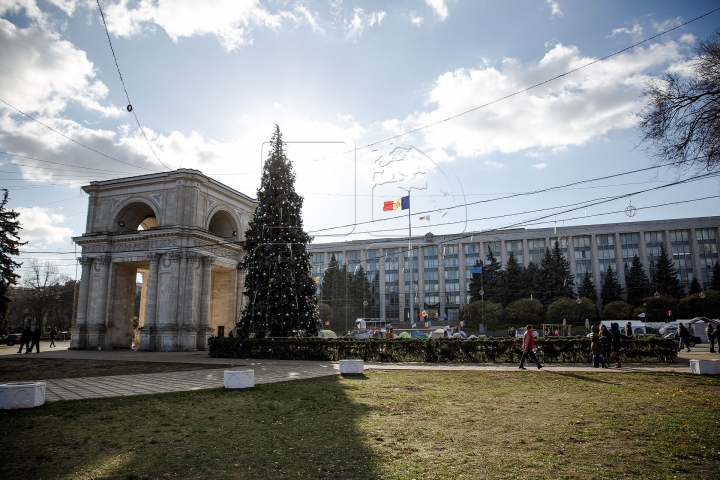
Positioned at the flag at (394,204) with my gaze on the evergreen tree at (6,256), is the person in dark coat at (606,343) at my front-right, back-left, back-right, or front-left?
front-left
